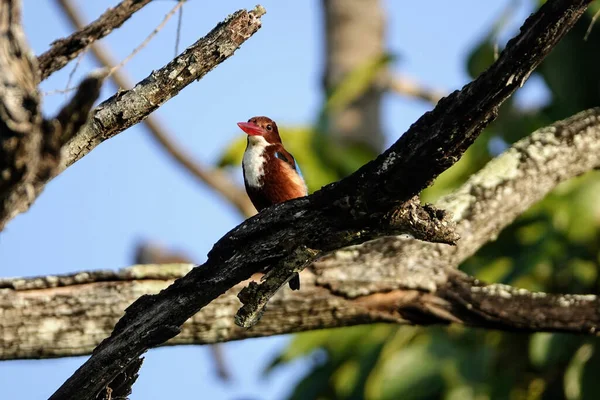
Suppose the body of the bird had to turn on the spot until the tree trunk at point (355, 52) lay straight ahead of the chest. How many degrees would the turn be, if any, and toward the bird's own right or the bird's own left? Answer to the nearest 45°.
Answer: approximately 135° to the bird's own right

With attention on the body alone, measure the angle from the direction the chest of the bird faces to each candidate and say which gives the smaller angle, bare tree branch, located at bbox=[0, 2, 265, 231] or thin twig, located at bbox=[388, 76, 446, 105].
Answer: the bare tree branch

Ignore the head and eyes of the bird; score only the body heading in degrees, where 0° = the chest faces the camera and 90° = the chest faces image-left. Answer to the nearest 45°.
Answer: approximately 45°
